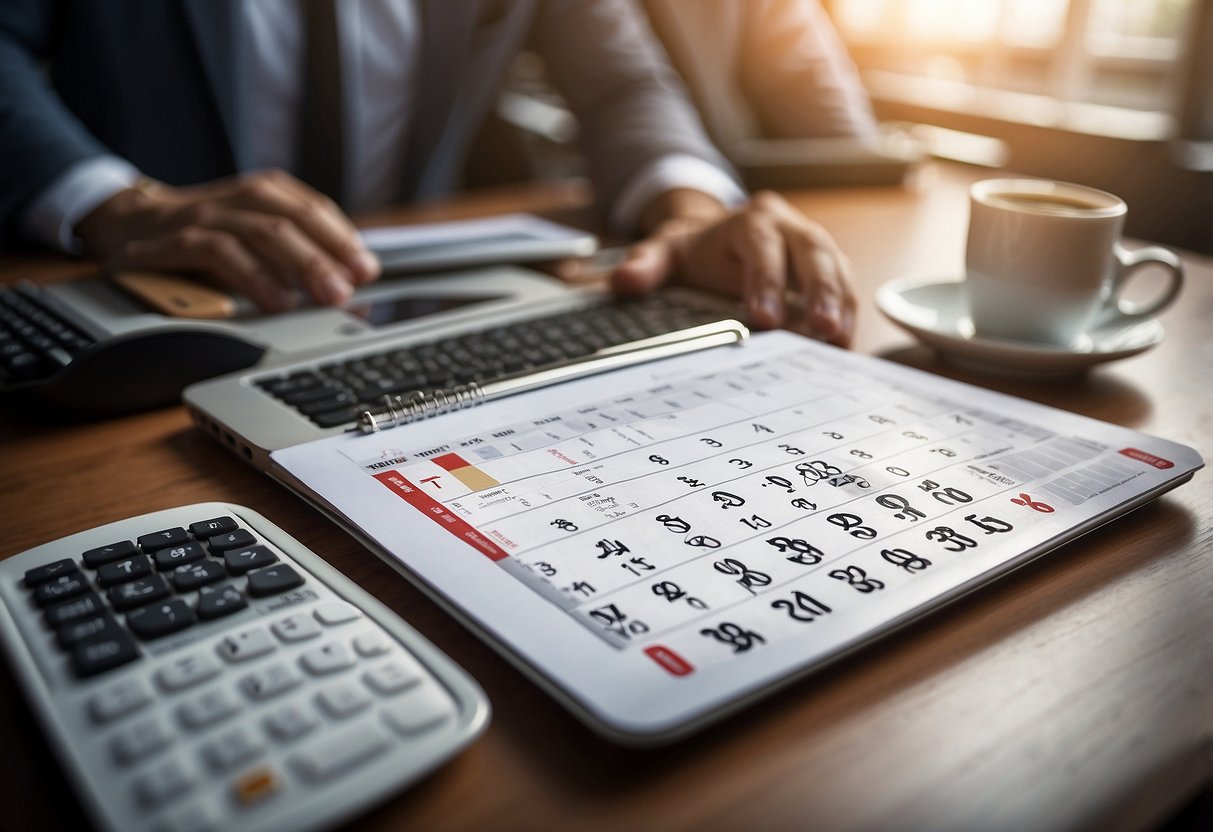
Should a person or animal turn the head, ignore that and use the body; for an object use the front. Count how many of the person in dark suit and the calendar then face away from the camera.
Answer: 0

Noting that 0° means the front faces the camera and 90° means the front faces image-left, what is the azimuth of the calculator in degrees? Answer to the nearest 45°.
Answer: approximately 315°

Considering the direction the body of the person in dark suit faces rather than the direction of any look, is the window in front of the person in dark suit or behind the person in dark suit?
behind

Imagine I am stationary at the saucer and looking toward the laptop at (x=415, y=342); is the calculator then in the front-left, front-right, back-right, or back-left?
front-left

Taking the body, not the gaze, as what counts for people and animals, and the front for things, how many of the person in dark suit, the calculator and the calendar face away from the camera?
0

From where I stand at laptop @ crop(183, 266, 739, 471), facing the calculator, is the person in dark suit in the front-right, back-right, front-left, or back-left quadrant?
back-right

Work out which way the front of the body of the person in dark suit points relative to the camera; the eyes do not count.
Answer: toward the camera

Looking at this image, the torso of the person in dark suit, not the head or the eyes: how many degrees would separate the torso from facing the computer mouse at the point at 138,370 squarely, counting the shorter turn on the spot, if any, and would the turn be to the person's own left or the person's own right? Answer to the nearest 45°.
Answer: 0° — they already face it
